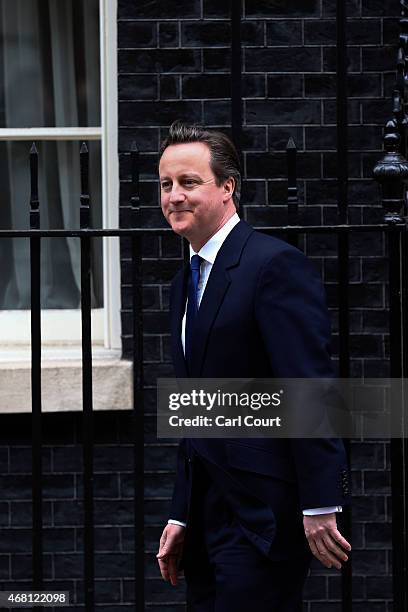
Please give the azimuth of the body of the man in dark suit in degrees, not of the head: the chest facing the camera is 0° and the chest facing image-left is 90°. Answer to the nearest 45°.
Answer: approximately 45°
